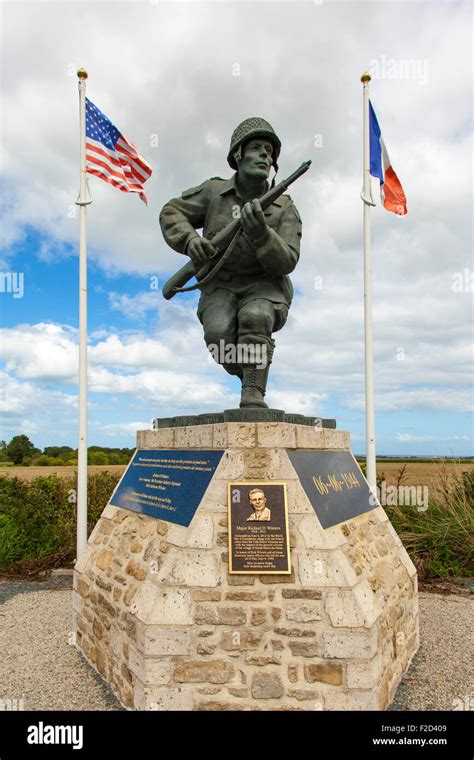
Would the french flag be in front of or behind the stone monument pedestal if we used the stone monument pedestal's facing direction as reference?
behind

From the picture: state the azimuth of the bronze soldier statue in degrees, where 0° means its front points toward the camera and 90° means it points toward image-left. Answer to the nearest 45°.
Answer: approximately 0°

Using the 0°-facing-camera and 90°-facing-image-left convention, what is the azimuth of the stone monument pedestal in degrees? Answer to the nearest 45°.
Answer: approximately 0°

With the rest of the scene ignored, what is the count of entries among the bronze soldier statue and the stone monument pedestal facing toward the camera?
2
